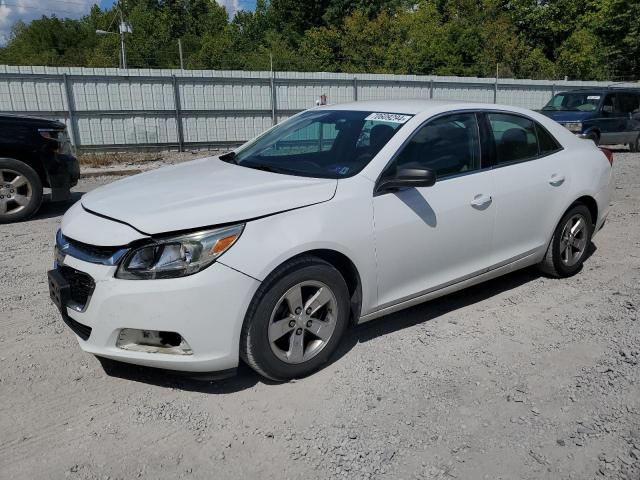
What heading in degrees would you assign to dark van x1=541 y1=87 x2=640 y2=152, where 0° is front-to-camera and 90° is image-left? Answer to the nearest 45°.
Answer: approximately 45°

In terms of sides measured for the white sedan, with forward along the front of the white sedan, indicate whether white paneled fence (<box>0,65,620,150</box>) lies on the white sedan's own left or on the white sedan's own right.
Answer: on the white sedan's own right

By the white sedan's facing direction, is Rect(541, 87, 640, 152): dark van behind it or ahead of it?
behind

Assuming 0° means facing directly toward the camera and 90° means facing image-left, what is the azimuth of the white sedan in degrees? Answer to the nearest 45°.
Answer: approximately 45°

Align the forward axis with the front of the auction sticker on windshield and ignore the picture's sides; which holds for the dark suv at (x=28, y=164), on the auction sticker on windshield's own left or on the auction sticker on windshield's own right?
on the auction sticker on windshield's own right

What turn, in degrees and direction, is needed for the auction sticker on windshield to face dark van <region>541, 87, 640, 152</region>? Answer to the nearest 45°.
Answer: approximately 180°
